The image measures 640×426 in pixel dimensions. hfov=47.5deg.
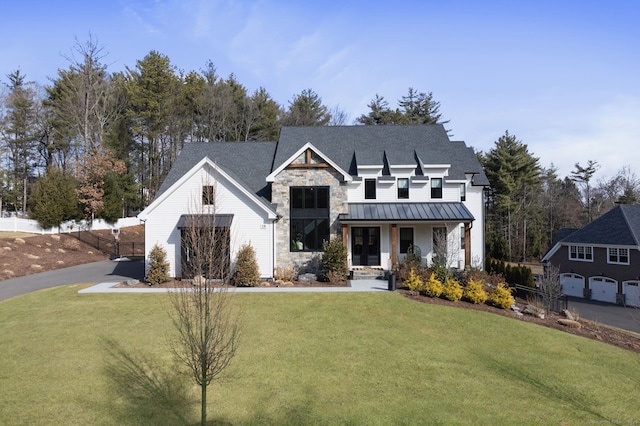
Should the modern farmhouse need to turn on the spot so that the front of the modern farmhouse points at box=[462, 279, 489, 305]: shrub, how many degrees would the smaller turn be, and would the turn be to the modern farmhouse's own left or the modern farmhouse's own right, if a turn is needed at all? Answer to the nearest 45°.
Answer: approximately 45° to the modern farmhouse's own left

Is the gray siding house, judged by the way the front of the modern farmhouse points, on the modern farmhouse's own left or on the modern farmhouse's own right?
on the modern farmhouse's own left

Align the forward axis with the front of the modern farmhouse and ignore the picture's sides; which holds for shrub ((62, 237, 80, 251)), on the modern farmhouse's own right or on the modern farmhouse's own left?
on the modern farmhouse's own right

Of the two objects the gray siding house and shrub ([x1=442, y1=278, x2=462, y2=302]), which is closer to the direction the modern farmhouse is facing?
the shrub

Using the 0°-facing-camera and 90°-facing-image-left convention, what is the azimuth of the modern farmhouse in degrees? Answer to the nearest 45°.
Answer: approximately 0°

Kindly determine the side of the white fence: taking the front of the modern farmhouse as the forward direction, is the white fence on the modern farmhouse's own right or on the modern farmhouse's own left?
on the modern farmhouse's own right

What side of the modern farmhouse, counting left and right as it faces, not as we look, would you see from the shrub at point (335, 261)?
front

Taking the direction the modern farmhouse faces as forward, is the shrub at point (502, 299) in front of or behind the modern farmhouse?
in front

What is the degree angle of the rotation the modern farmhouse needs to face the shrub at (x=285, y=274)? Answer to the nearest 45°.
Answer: approximately 45° to its right
